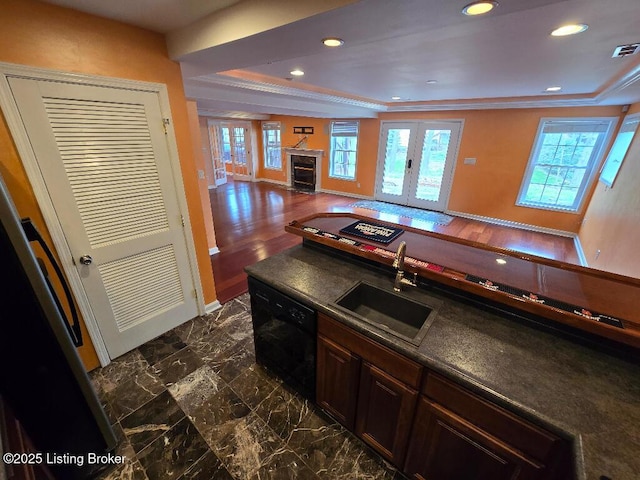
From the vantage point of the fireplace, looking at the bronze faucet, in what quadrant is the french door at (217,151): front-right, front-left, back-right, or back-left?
back-right

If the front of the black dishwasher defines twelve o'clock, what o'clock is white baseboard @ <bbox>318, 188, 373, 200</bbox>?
The white baseboard is roughly at 5 o'clock from the black dishwasher.

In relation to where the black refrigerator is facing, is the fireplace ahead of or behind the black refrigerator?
ahead

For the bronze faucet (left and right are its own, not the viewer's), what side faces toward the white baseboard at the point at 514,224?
back

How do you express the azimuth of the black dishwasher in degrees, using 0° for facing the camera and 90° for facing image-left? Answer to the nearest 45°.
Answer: approximately 45°

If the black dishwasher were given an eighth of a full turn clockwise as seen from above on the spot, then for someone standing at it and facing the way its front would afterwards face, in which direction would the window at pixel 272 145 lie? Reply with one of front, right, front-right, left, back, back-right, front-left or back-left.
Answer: right

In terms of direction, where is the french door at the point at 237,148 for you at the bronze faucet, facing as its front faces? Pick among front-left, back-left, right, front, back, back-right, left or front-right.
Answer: right

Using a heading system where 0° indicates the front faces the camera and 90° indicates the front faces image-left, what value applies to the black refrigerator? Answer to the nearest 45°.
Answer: approximately 270°

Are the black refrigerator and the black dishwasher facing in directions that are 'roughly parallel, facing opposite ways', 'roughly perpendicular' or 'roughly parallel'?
roughly parallel, facing opposite ways

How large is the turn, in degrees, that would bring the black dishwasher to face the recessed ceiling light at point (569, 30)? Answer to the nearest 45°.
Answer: approximately 135° to its left

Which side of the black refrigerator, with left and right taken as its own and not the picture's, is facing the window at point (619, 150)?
front

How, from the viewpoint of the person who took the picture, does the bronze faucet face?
facing the viewer and to the left of the viewer

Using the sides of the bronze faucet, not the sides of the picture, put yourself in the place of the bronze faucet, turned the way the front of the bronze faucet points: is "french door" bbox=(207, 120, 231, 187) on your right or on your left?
on your right

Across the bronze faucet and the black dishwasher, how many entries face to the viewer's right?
0

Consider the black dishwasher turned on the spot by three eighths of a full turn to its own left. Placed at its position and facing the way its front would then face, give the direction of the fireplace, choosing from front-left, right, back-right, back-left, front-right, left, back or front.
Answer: left

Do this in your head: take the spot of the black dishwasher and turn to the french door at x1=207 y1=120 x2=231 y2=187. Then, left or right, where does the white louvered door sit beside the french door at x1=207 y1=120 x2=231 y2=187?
left

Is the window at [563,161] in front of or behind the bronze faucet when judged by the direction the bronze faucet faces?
behind
